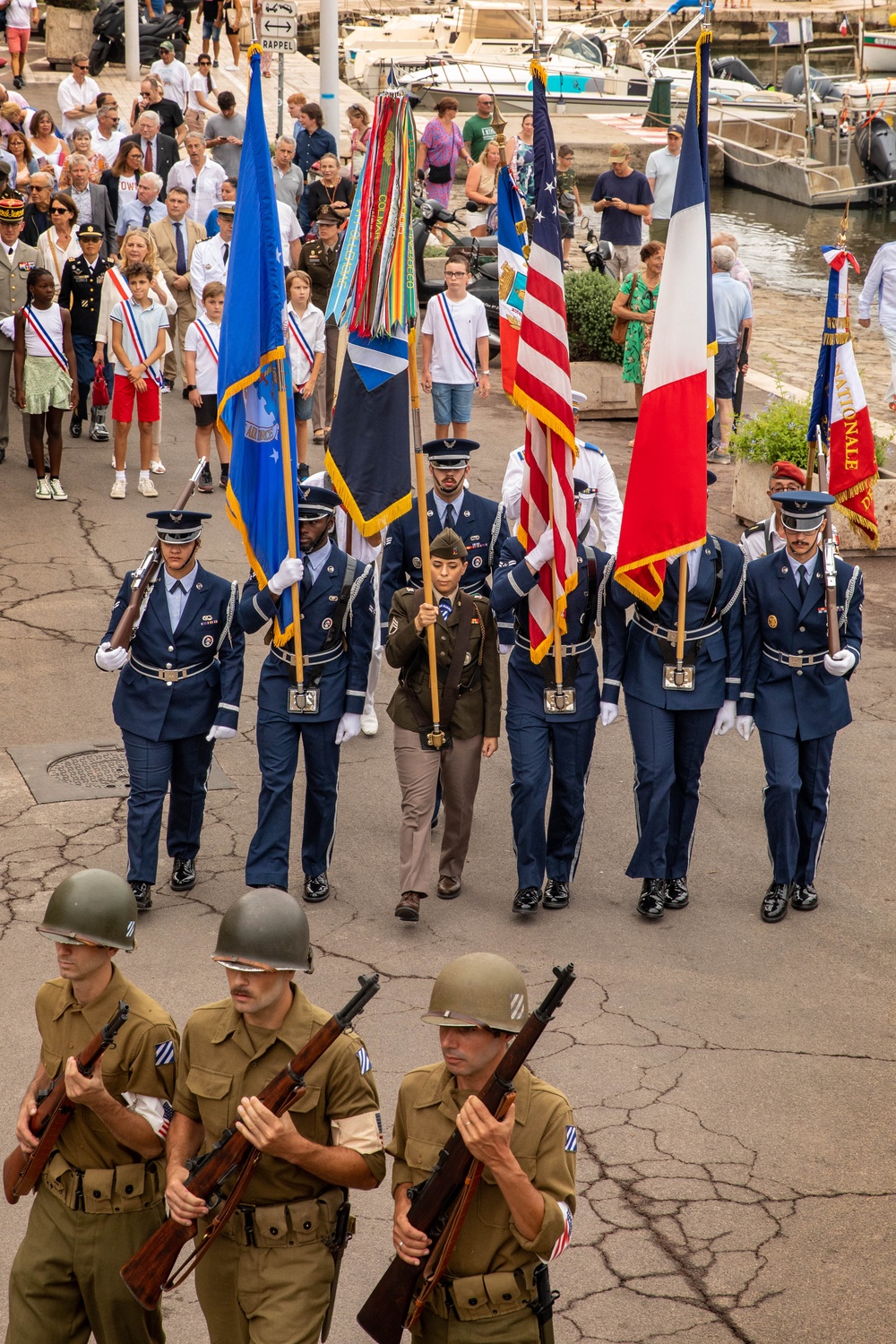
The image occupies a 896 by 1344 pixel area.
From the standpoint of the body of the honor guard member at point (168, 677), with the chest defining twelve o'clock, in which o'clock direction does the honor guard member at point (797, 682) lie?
the honor guard member at point (797, 682) is roughly at 9 o'clock from the honor guard member at point (168, 677).

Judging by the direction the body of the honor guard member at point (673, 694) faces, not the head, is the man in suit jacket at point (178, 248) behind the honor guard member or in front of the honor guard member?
behind

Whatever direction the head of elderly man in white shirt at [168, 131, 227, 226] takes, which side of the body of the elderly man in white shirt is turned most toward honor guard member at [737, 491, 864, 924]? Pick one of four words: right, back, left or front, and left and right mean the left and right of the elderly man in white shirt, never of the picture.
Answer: front

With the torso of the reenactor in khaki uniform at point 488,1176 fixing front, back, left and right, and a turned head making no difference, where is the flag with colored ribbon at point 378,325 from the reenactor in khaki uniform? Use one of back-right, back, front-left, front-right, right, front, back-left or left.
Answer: back-right

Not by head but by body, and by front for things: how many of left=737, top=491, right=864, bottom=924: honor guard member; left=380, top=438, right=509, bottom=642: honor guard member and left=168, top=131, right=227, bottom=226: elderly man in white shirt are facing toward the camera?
3

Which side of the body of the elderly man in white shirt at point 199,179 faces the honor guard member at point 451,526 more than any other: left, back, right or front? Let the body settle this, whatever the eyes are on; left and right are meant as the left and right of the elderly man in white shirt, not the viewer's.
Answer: front

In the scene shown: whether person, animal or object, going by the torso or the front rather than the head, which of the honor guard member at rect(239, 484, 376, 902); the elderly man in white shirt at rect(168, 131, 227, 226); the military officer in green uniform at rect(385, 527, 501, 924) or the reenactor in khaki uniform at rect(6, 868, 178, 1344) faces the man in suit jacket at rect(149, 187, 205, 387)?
the elderly man in white shirt

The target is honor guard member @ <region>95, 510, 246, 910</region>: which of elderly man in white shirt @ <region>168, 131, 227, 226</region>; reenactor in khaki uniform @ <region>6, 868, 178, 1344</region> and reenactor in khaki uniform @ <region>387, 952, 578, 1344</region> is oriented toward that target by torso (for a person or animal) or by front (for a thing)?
the elderly man in white shirt

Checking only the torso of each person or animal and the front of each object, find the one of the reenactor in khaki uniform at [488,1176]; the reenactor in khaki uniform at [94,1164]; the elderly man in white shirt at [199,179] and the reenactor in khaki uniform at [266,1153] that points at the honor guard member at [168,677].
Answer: the elderly man in white shirt

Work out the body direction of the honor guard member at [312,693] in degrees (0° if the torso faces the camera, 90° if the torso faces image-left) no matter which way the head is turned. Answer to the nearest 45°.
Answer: approximately 0°
